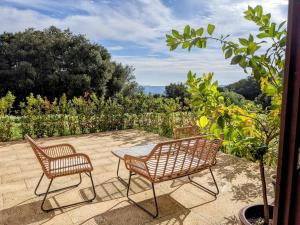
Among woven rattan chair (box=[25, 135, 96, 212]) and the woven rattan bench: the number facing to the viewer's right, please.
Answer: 1

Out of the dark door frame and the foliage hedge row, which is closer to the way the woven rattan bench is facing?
the foliage hedge row

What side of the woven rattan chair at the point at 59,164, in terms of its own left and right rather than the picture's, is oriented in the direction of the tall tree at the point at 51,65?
left

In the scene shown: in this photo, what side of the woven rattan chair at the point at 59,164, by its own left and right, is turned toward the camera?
right

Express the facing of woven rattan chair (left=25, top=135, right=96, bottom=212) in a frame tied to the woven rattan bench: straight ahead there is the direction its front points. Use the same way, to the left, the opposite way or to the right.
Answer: to the right

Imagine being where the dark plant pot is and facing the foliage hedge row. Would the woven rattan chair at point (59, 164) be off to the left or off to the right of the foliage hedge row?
left

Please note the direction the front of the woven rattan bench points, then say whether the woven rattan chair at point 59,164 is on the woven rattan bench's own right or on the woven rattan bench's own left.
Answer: on the woven rattan bench's own left

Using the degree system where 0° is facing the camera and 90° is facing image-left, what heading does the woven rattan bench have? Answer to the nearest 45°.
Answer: approximately 135°

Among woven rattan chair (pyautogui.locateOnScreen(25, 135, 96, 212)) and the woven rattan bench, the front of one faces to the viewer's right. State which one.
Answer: the woven rattan chair
